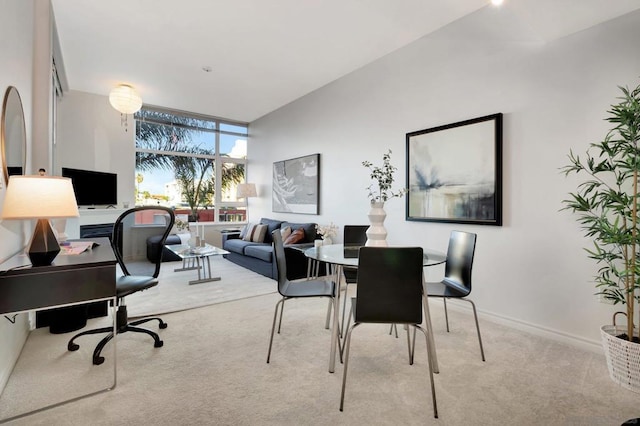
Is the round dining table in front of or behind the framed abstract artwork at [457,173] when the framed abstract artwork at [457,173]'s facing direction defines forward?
in front

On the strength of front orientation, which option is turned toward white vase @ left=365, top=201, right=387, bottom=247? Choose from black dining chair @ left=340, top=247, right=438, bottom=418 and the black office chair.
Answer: the black dining chair

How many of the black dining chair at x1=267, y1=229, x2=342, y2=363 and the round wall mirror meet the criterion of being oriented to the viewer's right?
2

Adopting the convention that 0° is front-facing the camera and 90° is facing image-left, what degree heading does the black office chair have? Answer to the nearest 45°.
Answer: approximately 45°

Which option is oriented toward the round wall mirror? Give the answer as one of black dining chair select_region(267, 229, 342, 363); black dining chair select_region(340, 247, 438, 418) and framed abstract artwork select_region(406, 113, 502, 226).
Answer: the framed abstract artwork

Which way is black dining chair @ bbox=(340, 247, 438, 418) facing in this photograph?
away from the camera

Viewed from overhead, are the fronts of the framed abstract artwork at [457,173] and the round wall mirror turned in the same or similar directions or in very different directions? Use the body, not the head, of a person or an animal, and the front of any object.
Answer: very different directions

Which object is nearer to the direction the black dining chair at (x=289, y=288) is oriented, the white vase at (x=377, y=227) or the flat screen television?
the white vase

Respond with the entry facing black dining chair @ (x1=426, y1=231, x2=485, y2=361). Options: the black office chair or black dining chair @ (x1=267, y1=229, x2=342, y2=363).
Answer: black dining chair @ (x1=267, y1=229, x2=342, y2=363)

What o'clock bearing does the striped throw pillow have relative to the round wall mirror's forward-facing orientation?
The striped throw pillow is roughly at 11 o'clock from the round wall mirror.

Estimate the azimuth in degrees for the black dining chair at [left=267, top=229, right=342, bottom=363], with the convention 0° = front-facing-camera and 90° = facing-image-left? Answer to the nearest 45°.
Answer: approximately 270°

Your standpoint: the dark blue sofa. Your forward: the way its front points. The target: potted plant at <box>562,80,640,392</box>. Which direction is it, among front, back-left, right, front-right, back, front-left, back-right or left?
left

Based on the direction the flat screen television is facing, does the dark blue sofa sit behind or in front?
in front

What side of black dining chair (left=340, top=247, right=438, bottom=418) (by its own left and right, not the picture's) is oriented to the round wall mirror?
left

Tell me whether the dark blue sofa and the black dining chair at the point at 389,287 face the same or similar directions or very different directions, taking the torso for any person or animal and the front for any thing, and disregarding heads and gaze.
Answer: very different directions

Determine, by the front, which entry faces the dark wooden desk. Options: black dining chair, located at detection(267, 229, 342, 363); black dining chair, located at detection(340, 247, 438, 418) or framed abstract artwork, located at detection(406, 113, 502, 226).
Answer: the framed abstract artwork
